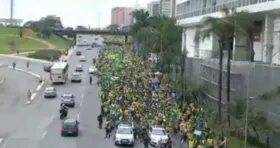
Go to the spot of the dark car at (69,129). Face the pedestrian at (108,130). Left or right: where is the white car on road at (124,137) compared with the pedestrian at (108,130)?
right

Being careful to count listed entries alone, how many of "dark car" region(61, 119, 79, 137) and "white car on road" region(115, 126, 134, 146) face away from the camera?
1

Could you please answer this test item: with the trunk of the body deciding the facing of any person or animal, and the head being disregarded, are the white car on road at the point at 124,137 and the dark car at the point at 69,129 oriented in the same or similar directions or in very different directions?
very different directions
